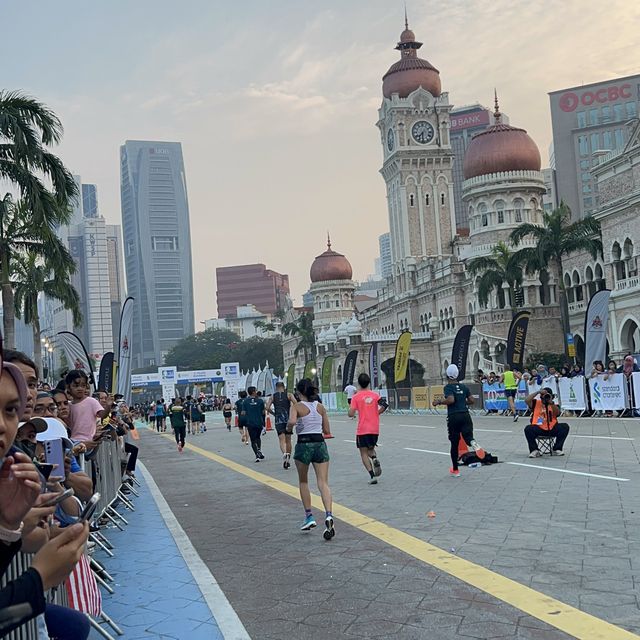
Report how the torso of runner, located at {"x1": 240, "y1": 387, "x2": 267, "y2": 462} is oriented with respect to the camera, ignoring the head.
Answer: away from the camera

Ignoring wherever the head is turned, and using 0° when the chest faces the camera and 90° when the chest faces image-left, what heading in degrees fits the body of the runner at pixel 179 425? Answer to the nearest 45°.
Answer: approximately 180°

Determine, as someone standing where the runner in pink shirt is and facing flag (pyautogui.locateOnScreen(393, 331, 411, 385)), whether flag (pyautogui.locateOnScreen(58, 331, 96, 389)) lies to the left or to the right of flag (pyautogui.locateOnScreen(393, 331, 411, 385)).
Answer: left

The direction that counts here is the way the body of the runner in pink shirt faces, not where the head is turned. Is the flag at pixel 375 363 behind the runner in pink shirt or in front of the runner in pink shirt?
in front

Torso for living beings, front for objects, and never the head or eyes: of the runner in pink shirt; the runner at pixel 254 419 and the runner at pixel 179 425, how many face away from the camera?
3

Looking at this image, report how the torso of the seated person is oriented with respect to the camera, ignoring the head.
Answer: toward the camera

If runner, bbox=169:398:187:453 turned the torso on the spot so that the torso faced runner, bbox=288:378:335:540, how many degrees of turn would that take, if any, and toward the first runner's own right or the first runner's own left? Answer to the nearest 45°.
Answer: approximately 180°

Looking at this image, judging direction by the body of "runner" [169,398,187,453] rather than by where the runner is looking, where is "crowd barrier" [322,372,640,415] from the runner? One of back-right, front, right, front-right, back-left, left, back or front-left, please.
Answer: right

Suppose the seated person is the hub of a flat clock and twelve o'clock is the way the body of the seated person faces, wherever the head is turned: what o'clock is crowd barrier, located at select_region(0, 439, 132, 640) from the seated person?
The crowd barrier is roughly at 1 o'clock from the seated person.

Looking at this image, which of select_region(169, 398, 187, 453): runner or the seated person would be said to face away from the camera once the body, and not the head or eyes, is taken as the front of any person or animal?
the runner

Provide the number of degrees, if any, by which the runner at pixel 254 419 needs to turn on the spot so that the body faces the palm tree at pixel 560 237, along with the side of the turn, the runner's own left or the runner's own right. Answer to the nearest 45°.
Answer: approximately 45° to the runner's own right

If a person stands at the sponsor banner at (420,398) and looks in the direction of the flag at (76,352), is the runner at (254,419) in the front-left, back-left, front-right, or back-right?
front-left

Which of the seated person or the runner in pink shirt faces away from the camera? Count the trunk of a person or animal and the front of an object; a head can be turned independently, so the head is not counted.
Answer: the runner in pink shirt

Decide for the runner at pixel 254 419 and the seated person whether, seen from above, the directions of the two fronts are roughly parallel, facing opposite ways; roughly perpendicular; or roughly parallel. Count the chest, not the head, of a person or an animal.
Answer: roughly parallel, facing opposite ways

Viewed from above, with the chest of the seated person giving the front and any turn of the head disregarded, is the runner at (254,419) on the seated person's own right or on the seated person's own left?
on the seated person's own right

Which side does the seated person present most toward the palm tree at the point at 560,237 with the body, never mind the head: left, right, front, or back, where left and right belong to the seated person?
back
